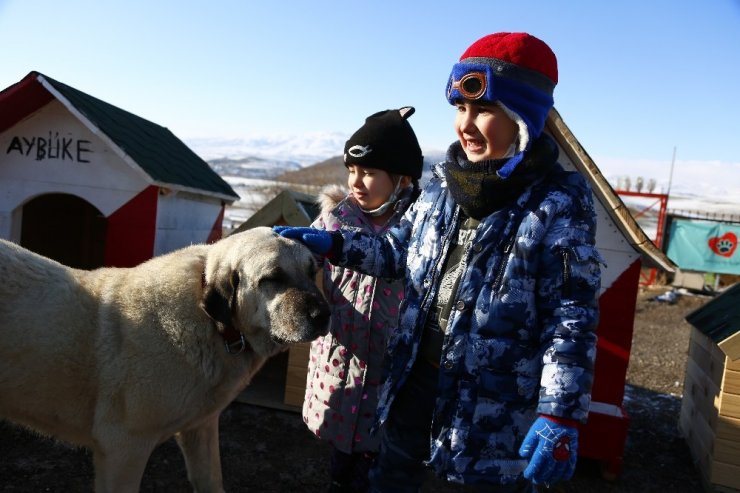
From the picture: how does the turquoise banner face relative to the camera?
toward the camera

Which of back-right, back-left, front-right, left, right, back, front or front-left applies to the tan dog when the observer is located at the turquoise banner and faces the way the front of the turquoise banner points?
front

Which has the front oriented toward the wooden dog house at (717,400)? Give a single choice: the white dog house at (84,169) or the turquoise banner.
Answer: the turquoise banner

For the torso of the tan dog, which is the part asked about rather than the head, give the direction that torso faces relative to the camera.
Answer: to the viewer's right

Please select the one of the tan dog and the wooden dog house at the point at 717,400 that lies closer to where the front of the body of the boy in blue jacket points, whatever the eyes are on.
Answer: the tan dog

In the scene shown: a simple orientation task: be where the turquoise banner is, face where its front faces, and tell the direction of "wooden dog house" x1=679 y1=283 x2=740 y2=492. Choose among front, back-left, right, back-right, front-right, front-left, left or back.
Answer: front

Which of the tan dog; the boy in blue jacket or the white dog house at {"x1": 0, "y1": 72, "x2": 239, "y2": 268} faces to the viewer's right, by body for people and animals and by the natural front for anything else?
the tan dog

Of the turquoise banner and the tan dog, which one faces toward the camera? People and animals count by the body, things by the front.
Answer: the turquoise banner

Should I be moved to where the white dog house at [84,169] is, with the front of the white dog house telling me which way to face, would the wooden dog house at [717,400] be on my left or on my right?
on my left

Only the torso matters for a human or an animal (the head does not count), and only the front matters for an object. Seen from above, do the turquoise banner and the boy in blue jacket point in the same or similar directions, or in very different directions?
same or similar directions

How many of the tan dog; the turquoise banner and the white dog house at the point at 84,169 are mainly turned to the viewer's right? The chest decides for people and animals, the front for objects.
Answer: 1

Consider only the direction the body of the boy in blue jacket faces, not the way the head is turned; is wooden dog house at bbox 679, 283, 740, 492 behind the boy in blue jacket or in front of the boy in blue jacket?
behind

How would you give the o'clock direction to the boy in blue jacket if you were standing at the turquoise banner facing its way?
The boy in blue jacket is roughly at 12 o'clock from the turquoise banner.

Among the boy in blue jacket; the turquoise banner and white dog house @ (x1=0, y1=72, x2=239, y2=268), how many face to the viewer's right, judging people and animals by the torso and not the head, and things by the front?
0

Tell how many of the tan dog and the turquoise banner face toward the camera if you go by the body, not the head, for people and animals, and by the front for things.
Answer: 1

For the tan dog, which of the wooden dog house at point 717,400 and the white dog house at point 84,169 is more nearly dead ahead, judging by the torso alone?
the wooden dog house
